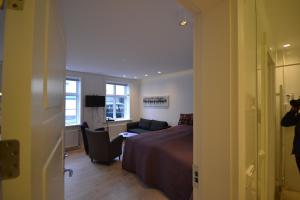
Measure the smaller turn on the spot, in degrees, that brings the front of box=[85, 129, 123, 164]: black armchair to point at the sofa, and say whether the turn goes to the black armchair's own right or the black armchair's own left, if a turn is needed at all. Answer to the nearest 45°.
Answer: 0° — it already faces it

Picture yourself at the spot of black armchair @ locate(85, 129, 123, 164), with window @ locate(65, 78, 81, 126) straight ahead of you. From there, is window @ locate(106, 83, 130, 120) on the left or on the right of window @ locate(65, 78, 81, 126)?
right

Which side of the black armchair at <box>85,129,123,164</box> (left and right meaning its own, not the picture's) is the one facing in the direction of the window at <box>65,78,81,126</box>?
left

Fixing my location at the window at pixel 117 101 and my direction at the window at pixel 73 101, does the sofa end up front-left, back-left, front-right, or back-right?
back-left

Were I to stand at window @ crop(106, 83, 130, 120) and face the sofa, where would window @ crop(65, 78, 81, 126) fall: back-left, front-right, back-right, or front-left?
back-right

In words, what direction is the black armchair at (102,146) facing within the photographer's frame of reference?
facing away from the viewer and to the right of the viewer

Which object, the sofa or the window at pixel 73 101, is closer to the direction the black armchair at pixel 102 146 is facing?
the sofa

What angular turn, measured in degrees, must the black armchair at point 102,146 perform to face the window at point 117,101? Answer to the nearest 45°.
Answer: approximately 45° to its left
